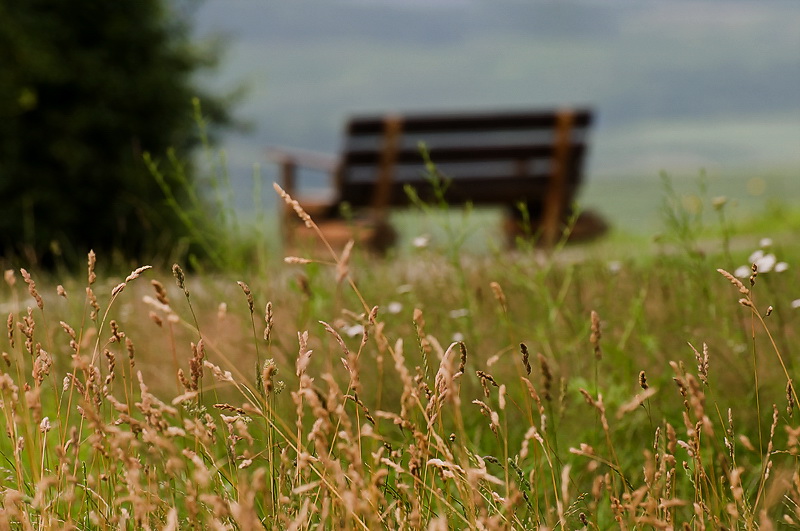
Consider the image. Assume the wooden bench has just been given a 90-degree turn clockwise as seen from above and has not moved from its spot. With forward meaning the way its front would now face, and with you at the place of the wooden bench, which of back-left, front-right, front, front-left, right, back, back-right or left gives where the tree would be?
back-left

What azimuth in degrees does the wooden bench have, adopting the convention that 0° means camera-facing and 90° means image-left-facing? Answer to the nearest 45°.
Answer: approximately 135°
